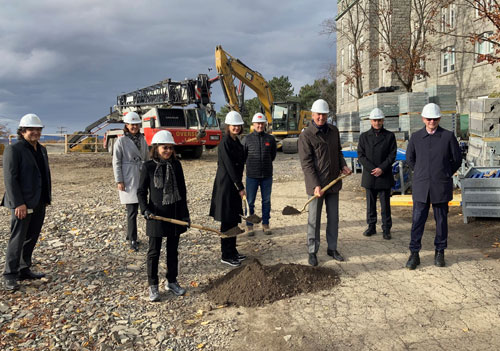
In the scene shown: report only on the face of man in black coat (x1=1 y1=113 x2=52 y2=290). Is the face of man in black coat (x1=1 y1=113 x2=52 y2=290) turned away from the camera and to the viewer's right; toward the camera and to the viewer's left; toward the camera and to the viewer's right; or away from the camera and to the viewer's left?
toward the camera and to the viewer's right

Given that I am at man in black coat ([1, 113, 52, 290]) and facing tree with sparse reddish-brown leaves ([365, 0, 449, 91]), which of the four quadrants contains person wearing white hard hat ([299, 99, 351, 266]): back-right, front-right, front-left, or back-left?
front-right

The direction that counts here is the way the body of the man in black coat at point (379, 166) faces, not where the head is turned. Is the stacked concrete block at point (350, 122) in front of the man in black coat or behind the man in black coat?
behind

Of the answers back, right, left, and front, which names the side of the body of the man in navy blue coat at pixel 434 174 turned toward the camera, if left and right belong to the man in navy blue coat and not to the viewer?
front

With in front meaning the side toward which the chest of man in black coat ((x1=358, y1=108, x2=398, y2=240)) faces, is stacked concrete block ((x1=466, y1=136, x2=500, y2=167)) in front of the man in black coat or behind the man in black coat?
behind

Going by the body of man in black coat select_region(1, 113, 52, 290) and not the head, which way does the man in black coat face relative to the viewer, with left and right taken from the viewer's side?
facing the viewer and to the right of the viewer

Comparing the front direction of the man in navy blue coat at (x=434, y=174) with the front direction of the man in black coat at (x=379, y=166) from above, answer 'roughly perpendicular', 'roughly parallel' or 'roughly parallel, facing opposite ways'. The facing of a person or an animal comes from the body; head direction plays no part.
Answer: roughly parallel

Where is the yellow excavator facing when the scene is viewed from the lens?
facing the viewer and to the left of the viewer

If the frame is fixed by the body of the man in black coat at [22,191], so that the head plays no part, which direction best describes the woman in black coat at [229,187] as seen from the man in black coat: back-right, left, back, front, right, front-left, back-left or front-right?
front-left

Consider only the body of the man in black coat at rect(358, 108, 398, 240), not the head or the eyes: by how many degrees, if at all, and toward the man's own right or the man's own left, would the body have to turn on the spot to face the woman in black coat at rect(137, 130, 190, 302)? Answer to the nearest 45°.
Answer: approximately 45° to the man's own right

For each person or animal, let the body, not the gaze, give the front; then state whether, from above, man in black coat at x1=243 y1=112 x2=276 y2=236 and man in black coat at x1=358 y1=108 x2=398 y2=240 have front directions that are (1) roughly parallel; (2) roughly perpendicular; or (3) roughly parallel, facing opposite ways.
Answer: roughly parallel

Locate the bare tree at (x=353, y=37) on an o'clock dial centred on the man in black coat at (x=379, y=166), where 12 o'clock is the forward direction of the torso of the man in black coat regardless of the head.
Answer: The bare tree is roughly at 6 o'clock from the man in black coat.

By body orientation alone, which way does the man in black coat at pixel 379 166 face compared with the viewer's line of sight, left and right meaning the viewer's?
facing the viewer

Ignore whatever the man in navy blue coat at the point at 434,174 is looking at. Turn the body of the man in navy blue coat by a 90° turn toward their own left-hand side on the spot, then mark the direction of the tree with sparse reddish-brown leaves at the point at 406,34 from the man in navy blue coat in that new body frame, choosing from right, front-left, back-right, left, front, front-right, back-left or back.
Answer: left
